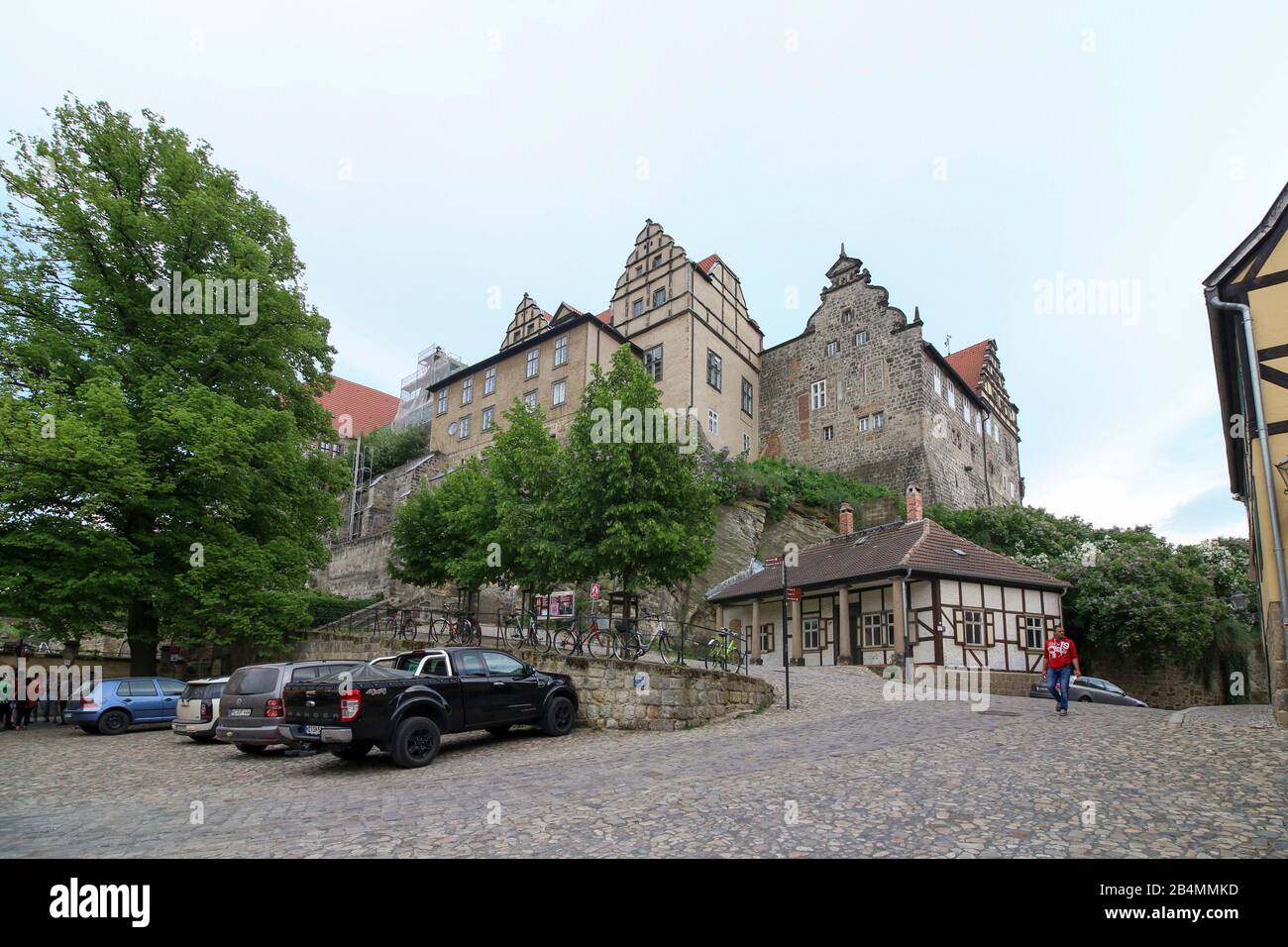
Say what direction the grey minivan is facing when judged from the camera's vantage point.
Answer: facing away from the viewer and to the right of the viewer

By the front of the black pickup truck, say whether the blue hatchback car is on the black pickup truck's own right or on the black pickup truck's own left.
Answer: on the black pickup truck's own left

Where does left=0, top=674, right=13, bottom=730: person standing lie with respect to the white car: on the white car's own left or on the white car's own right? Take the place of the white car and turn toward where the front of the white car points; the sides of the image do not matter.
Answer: on the white car's own left

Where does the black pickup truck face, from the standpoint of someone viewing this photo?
facing away from the viewer and to the right of the viewer

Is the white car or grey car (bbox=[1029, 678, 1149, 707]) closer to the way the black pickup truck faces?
the grey car

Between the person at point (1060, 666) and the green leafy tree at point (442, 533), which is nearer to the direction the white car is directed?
the green leafy tree

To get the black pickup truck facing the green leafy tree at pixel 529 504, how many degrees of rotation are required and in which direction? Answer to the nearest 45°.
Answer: approximately 45° to its left

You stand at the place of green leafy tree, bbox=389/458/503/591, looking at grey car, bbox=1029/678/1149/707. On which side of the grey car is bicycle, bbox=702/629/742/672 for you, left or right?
right

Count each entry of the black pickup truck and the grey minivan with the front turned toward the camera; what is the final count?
0
